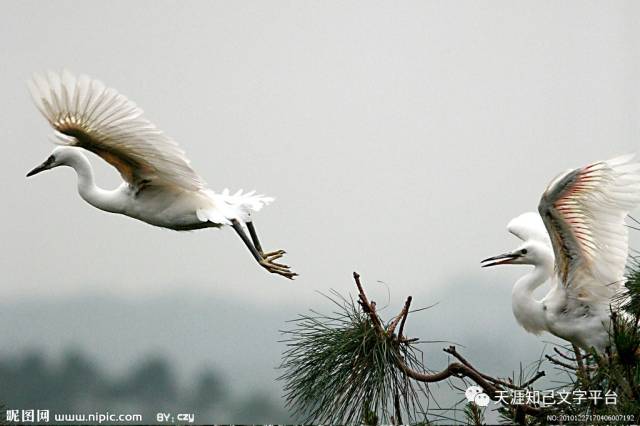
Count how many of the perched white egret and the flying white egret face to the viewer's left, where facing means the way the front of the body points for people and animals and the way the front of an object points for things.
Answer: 2

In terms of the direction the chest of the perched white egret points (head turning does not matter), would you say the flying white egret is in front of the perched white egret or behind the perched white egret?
in front

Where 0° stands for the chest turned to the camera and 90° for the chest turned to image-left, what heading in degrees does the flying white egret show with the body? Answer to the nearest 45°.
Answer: approximately 90°

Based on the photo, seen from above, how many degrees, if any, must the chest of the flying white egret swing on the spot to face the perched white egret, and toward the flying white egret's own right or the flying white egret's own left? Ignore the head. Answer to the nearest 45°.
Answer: approximately 180°

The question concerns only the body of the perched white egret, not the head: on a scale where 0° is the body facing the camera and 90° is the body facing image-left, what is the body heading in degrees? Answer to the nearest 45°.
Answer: approximately 90°
